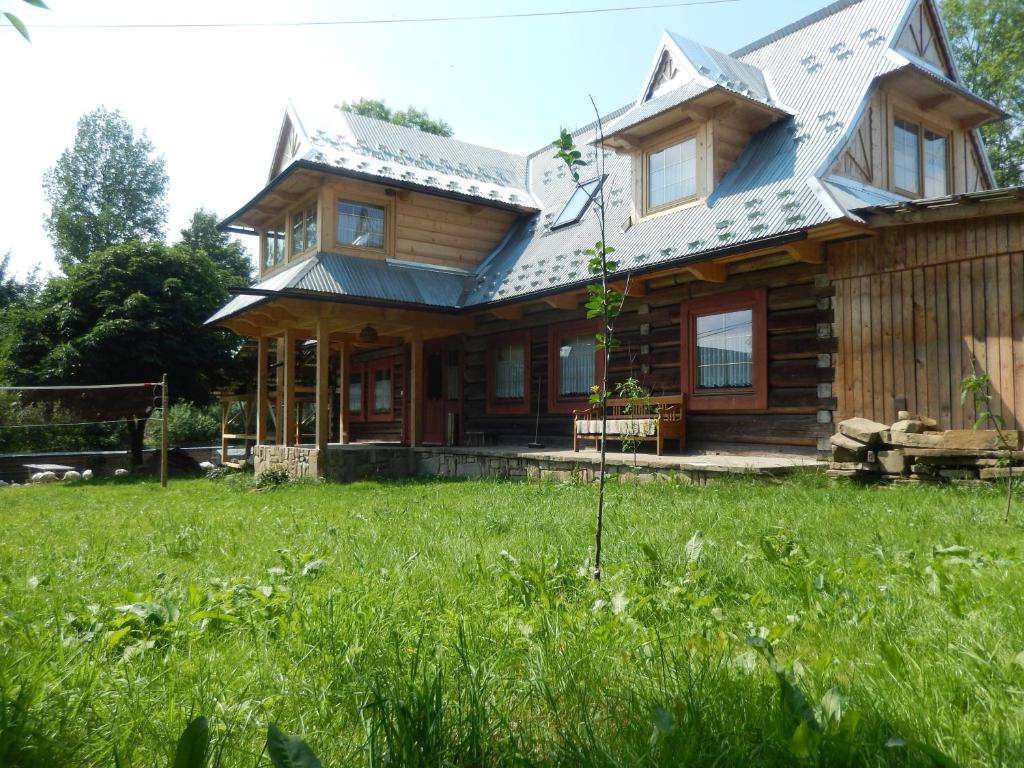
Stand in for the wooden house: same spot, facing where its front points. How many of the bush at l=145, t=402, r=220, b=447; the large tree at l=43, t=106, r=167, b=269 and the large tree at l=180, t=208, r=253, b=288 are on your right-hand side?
3

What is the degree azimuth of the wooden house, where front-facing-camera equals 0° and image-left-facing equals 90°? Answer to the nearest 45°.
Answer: approximately 45°

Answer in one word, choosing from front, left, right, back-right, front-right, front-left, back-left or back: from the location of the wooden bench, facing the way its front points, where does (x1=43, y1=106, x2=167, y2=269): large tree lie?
right

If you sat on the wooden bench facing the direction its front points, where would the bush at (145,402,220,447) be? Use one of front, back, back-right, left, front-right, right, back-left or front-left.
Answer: right

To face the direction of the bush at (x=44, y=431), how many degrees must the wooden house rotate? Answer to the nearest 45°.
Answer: approximately 45° to its right

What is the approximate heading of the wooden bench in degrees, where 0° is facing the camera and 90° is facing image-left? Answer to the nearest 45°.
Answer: approximately 45°

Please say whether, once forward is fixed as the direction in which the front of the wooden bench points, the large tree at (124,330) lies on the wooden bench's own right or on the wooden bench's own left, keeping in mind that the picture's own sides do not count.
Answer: on the wooden bench's own right

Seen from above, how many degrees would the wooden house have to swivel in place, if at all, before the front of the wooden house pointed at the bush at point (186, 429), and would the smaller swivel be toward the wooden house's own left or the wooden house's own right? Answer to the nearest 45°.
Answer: approximately 90° to the wooden house's own right

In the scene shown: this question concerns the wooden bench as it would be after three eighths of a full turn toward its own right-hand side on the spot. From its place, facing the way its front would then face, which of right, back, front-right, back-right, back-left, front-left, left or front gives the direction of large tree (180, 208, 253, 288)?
front-left

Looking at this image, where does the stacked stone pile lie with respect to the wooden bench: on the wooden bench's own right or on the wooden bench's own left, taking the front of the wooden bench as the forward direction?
on the wooden bench's own left

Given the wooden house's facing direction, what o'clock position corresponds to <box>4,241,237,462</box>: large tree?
The large tree is roughly at 2 o'clock from the wooden house.
